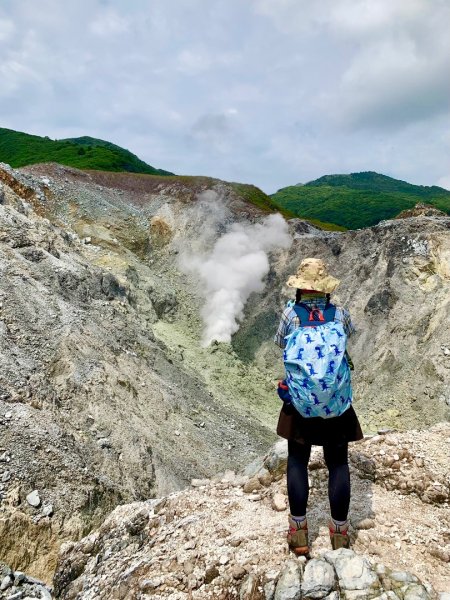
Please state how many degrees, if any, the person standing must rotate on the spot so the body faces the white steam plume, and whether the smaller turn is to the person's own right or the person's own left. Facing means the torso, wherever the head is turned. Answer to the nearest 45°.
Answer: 0° — they already face it

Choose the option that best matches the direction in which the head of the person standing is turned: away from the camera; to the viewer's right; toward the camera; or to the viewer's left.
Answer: away from the camera

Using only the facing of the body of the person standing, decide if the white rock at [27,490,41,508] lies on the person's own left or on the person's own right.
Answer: on the person's own left

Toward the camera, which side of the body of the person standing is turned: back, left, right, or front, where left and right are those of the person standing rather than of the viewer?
back
